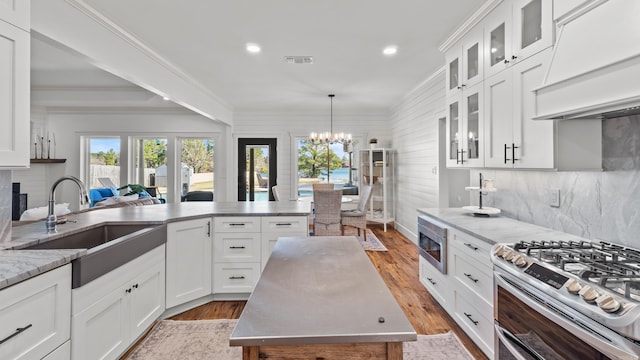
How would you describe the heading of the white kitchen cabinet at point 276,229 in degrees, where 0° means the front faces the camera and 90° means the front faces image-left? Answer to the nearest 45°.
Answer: approximately 0°

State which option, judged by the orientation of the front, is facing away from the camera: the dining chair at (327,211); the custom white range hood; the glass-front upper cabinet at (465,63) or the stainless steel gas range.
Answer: the dining chair

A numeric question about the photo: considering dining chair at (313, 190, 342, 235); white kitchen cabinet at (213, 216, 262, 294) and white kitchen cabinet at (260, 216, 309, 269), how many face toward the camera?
2

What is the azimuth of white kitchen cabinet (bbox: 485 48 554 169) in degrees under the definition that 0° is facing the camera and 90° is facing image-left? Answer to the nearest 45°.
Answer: approximately 45°

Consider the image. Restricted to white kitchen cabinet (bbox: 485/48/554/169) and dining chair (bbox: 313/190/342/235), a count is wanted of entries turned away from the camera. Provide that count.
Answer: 1

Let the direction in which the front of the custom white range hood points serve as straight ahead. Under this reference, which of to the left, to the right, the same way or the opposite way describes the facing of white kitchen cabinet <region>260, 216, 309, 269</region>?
to the left

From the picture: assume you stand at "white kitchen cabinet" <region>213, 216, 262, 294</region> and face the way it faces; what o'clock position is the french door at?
The french door is roughly at 6 o'clock from the white kitchen cabinet.

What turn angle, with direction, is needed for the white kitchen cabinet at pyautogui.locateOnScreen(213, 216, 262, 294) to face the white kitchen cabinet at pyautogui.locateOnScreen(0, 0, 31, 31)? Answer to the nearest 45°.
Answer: approximately 45° to its right

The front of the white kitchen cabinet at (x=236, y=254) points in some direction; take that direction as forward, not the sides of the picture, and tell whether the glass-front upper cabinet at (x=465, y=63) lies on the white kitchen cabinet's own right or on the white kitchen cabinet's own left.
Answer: on the white kitchen cabinet's own left
